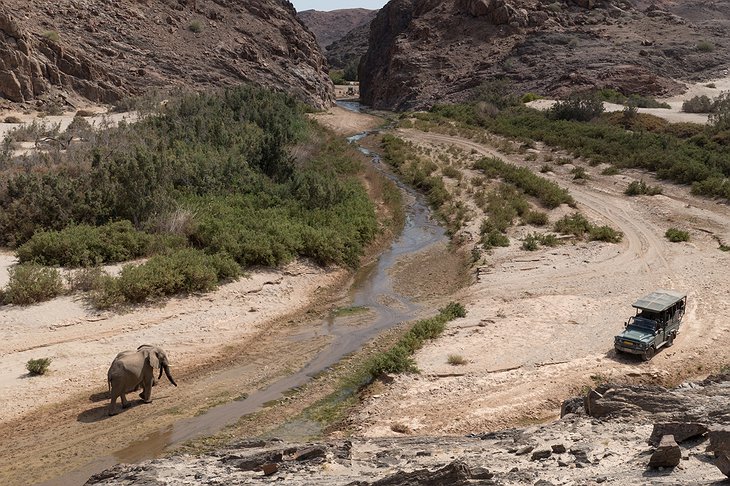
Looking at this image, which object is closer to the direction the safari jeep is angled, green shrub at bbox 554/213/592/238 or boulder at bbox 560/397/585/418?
the boulder

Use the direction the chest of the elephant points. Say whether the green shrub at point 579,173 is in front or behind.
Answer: in front

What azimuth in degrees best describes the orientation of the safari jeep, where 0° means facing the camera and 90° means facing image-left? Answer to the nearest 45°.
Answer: approximately 45°

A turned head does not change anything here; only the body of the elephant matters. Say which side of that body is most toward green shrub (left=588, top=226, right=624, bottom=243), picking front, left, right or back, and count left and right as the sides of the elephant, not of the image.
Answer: front

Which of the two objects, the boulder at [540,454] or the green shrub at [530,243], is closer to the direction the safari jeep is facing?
the boulder

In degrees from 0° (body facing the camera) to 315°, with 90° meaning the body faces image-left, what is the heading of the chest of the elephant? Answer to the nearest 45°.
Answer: approximately 225°

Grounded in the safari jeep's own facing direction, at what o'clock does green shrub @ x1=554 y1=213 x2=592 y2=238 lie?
The green shrub is roughly at 4 o'clock from the safari jeep.
